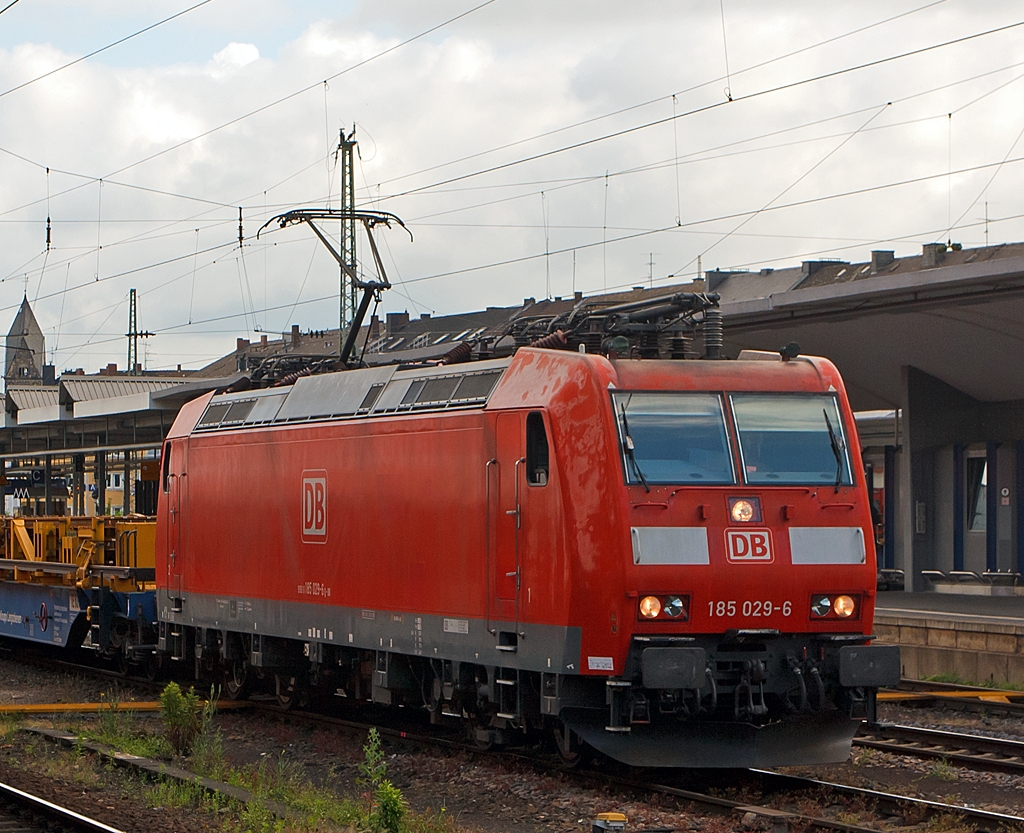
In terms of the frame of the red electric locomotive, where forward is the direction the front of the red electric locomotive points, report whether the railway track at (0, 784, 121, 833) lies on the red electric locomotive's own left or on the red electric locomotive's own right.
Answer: on the red electric locomotive's own right

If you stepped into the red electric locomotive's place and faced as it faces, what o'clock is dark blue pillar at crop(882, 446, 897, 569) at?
The dark blue pillar is roughly at 8 o'clock from the red electric locomotive.

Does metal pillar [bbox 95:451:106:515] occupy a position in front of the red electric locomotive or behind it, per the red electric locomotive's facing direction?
behind

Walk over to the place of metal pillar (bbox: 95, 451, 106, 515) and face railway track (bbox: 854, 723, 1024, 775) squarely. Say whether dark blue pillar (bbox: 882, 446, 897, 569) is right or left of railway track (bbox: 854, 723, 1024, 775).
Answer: left

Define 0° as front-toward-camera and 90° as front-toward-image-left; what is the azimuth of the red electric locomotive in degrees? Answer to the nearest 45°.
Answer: approximately 315°

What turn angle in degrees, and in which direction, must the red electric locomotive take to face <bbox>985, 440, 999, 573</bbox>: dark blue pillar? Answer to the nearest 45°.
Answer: approximately 90° to its left

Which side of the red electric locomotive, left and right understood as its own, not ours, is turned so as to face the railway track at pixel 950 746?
front

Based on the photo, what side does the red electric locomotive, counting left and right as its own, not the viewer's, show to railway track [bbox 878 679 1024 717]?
left

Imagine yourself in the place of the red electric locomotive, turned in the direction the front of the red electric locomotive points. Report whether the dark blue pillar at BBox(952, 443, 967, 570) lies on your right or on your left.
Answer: on your left
